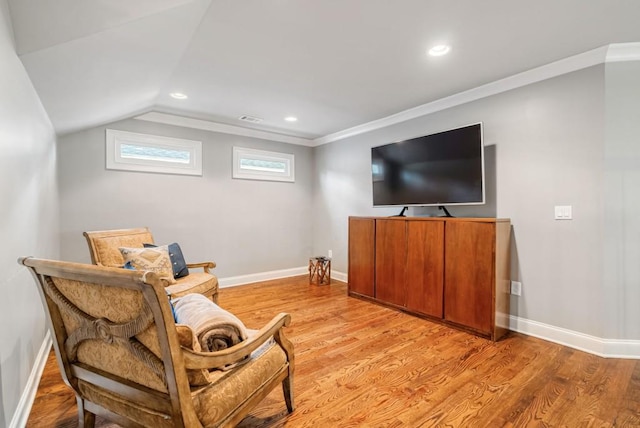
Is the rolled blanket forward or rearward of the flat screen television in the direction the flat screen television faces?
forward

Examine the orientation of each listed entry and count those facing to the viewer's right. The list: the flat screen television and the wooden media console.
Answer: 0

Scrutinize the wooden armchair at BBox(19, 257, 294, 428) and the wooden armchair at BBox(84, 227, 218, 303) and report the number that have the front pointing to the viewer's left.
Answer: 0

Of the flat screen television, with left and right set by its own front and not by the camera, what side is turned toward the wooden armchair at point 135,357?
front

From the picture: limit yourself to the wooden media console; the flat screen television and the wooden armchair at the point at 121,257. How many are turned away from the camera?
0

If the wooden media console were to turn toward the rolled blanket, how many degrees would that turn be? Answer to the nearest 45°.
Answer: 0° — it already faces it

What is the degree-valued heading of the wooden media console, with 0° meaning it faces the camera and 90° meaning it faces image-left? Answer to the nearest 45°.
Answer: approximately 45°

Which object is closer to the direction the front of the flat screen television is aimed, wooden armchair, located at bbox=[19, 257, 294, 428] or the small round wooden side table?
the wooden armchair

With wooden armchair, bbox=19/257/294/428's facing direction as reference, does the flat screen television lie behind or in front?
in front

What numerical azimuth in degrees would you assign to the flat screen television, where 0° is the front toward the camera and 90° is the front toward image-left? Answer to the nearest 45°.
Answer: approximately 45°

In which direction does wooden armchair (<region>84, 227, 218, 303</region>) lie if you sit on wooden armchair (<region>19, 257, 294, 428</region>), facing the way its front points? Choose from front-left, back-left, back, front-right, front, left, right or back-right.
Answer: front-left

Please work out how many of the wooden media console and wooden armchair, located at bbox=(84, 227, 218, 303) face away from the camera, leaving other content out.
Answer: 0

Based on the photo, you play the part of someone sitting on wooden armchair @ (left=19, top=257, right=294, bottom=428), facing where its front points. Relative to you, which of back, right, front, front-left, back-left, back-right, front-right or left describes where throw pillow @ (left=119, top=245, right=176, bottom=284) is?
front-left
